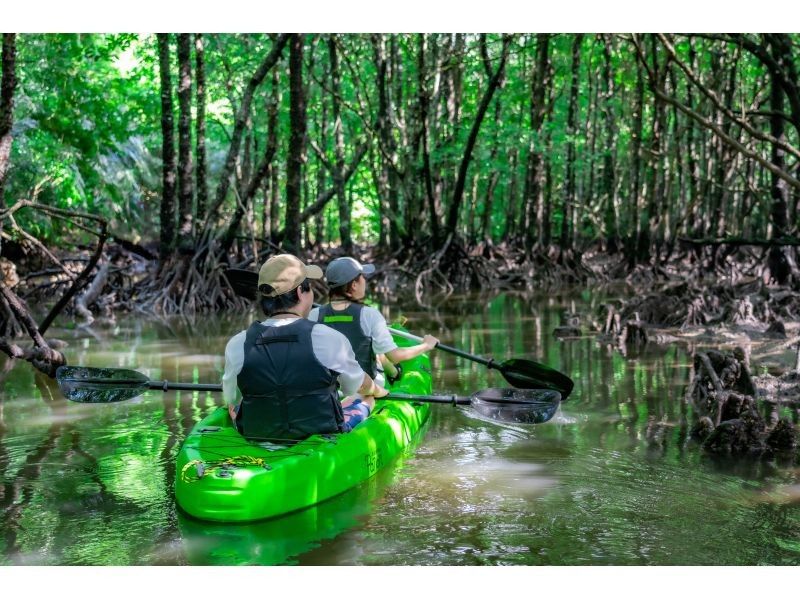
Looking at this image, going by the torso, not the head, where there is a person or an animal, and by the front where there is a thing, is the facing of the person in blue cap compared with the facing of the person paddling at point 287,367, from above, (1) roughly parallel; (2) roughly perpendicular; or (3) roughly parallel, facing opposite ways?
roughly parallel

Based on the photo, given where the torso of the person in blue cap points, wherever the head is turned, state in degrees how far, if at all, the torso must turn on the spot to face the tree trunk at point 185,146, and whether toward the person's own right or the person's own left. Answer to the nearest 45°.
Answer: approximately 45° to the person's own left

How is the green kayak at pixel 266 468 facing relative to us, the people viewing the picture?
facing away from the viewer and to the right of the viewer

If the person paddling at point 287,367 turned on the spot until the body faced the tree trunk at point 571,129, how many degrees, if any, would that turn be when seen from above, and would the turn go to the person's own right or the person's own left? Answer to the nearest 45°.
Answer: approximately 45° to the person's own left

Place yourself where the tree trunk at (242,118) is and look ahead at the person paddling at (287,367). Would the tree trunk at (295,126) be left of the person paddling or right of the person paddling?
left

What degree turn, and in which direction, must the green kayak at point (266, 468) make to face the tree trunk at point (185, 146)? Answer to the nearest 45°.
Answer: approximately 45° to its left

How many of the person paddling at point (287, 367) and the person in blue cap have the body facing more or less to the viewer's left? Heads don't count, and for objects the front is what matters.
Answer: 0

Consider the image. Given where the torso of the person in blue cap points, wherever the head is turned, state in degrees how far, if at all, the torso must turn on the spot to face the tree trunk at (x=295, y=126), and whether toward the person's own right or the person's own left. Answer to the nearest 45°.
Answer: approximately 45° to the person's own left

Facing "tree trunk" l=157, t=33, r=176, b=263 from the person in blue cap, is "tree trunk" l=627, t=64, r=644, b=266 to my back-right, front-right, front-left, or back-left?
front-right

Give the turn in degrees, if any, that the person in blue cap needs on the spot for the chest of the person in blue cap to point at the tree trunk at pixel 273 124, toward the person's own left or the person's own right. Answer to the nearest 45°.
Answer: approximately 45° to the person's own left

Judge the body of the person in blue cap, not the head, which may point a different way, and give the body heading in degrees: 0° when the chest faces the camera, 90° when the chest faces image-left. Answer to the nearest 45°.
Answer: approximately 225°

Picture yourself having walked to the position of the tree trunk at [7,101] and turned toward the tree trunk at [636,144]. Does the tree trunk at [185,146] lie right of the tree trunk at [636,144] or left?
left

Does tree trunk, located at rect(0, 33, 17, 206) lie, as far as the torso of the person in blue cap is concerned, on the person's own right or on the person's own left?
on the person's own left

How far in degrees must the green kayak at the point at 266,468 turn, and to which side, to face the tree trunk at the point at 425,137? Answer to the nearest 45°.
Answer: approximately 45° to its left

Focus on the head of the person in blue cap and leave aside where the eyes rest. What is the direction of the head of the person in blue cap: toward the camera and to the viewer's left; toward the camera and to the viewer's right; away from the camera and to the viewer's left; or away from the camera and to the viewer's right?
away from the camera and to the viewer's right

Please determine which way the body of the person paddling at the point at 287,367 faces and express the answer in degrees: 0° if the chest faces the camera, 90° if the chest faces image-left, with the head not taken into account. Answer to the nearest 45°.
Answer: approximately 225°

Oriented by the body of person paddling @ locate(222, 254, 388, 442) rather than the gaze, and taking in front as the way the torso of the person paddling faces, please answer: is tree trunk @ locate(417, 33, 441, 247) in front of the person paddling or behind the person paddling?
in front
